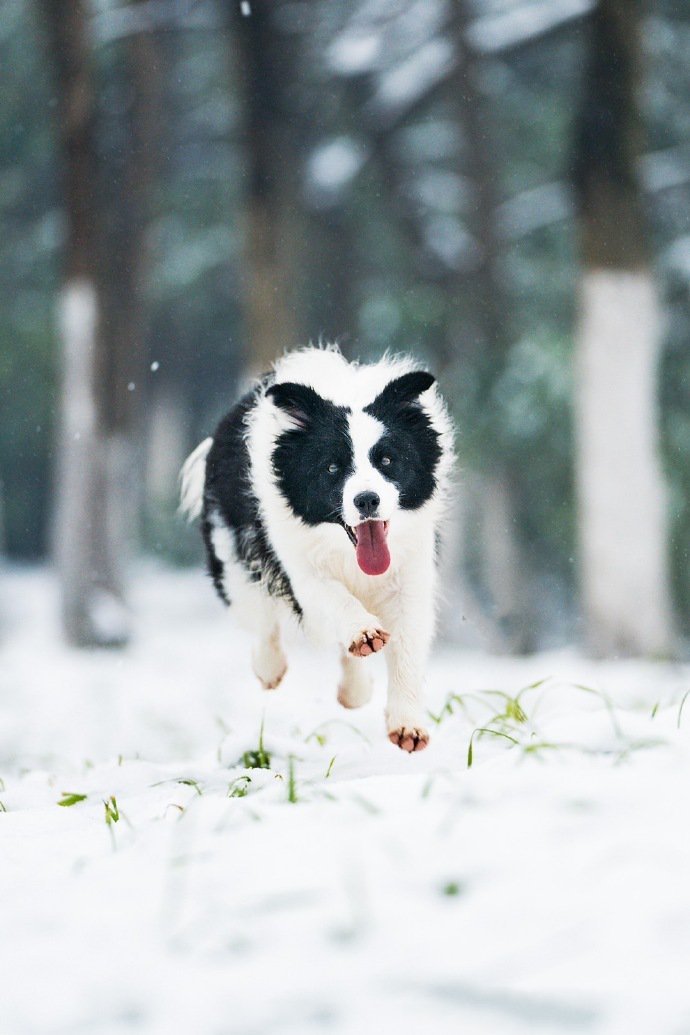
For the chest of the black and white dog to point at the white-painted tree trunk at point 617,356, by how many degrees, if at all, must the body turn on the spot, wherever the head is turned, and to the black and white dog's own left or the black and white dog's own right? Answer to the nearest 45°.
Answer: approximately 135° to the black and white dog's own left

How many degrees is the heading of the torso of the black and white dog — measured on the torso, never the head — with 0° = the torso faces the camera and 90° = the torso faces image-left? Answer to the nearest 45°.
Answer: approximately 315°

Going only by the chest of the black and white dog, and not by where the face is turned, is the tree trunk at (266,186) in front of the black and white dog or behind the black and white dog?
behind

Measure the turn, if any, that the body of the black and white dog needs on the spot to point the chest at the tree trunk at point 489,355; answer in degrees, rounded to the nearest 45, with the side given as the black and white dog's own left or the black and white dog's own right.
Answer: approximately 135° to the black and white dog's own left
